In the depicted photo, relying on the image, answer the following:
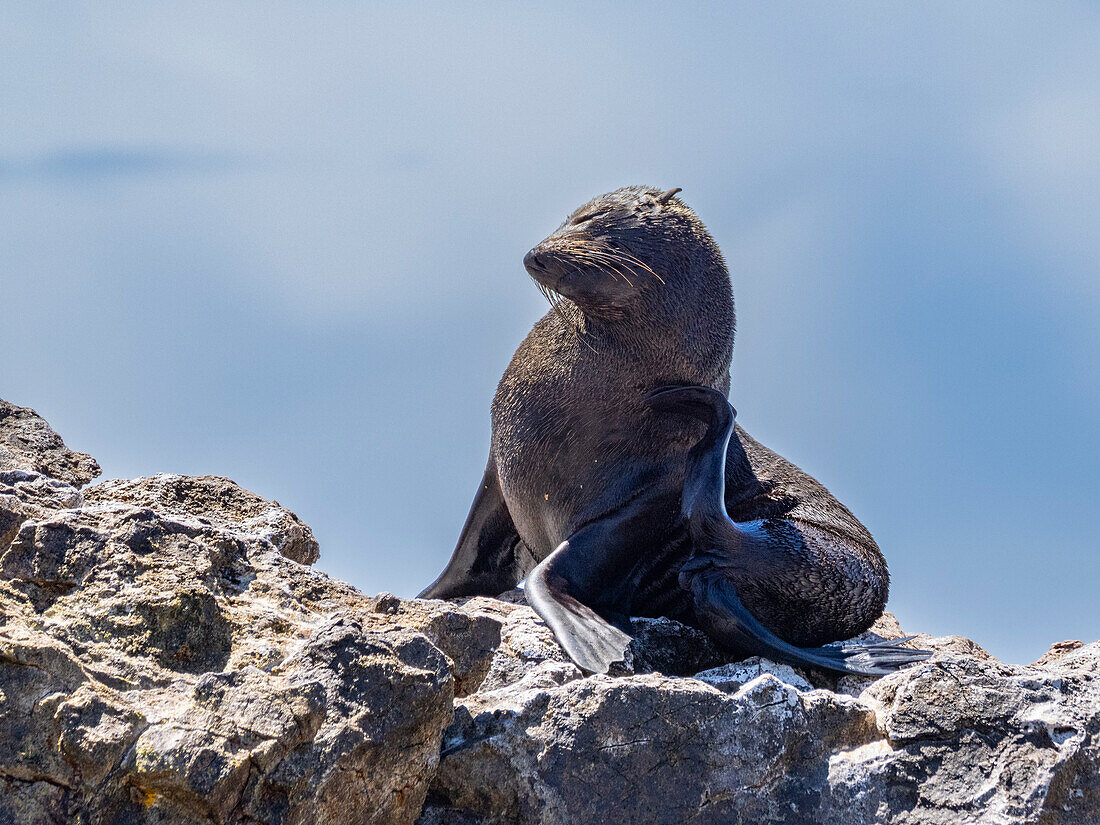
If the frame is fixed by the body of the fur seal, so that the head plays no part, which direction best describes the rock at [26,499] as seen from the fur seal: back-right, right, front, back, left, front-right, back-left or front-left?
front

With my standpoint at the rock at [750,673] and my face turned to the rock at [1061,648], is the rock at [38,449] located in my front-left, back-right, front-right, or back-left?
back-left

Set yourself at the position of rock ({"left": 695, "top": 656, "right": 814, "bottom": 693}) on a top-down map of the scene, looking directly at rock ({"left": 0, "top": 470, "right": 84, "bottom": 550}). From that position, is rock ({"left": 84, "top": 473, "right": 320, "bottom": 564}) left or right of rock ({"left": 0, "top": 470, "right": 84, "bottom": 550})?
right

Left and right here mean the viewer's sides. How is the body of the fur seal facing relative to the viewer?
facing the viewer and to the left of the viewer

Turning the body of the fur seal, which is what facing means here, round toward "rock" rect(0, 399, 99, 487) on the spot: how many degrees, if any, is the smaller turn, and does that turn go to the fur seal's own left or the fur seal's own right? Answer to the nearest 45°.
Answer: approximately 45° to the fur seal's own right

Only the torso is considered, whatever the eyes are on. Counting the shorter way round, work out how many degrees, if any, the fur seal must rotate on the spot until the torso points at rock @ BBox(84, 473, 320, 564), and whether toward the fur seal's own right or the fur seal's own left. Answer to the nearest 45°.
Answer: approximately 45° to the fur seal's own right
